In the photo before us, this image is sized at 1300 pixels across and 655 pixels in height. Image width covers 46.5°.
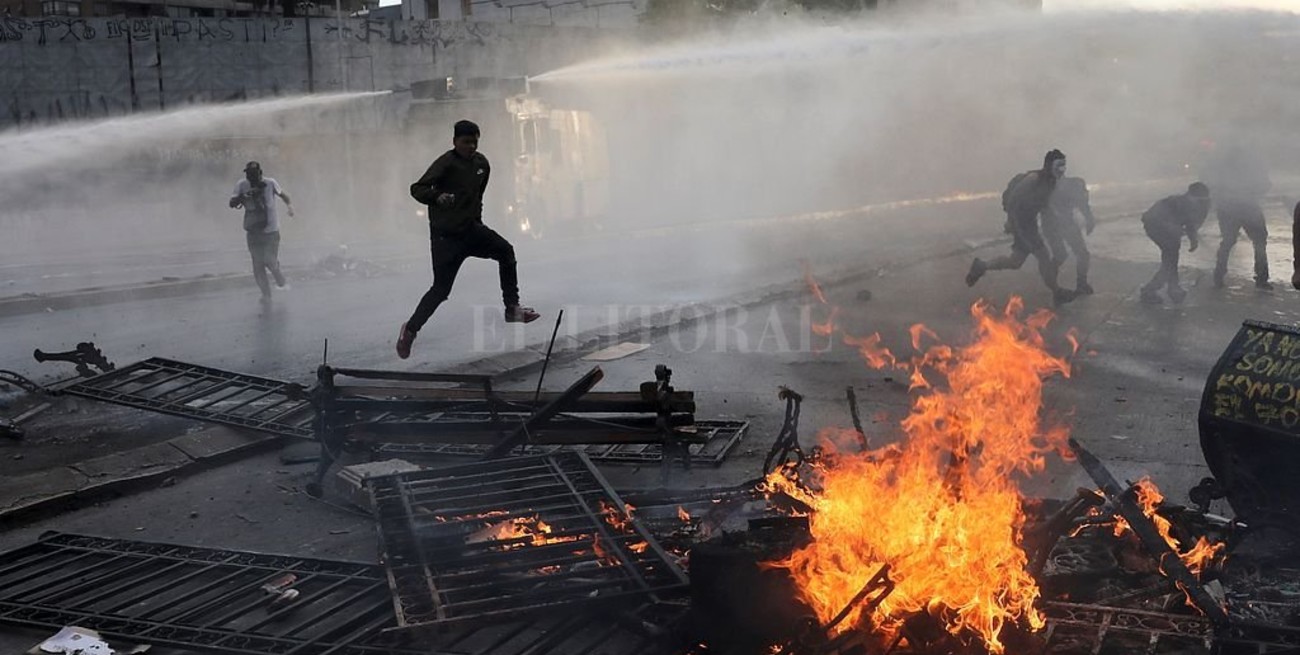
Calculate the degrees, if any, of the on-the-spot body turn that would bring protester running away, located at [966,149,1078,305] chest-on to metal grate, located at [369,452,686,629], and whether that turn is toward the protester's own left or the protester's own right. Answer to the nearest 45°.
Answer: approximately 90° to the protester's own right

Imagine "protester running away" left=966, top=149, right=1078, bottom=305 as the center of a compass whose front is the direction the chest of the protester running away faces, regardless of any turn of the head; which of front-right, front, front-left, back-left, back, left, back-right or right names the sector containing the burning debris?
right

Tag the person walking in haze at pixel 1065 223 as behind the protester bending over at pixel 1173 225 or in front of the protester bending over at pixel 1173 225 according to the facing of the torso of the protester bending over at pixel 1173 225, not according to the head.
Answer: behind

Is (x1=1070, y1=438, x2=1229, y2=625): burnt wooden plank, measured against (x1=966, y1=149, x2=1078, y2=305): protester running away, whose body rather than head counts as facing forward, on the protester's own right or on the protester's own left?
on the protester's own right

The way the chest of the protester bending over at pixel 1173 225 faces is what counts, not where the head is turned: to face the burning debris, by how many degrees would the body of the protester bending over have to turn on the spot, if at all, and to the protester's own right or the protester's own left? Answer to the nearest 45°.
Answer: approximately 90° to the protester's own right

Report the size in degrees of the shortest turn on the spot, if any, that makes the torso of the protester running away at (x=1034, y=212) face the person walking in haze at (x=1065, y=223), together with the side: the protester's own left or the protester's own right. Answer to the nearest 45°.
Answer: approximately 45° to the protester's own left

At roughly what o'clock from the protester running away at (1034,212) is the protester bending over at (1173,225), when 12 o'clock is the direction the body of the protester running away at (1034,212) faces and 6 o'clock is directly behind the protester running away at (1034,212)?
the protester bending over at (1173,225) is roughly at 11 o'clock from the protester running away at (1034,212).

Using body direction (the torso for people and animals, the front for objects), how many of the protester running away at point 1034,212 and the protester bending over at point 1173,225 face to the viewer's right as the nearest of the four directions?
2

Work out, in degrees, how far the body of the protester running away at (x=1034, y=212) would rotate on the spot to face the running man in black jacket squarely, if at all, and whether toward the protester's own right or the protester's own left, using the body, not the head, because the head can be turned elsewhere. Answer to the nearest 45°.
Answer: approximately 135° to the protester's own right

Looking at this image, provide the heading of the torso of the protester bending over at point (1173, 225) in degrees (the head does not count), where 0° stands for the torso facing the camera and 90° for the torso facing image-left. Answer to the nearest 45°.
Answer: approximately 270°

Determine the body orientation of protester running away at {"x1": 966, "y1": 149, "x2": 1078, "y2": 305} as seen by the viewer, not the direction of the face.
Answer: to the viewer's right

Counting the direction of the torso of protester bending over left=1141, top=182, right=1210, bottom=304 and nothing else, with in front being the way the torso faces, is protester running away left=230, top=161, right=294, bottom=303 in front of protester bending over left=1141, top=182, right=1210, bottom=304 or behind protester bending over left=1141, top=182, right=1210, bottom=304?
behind
